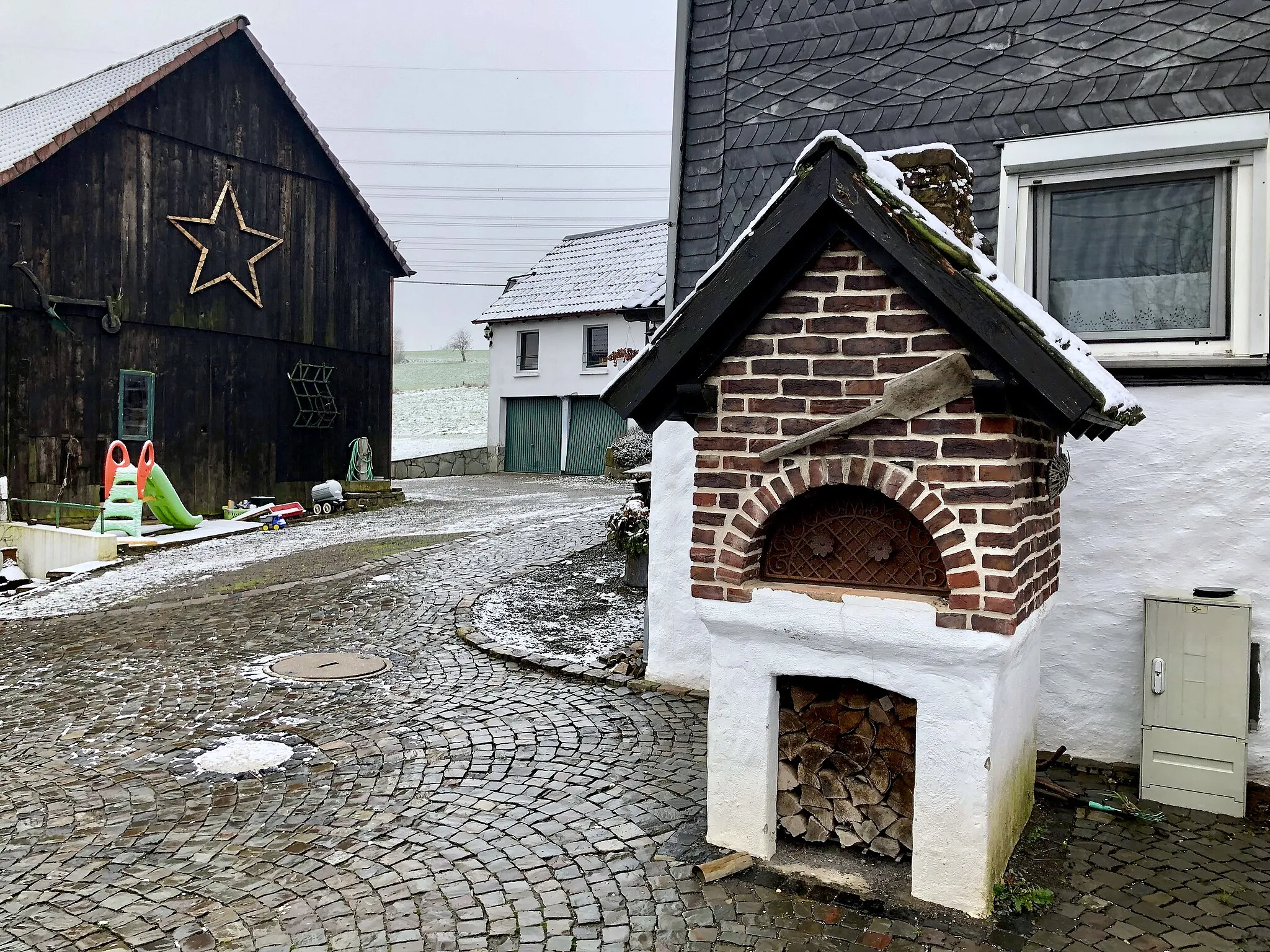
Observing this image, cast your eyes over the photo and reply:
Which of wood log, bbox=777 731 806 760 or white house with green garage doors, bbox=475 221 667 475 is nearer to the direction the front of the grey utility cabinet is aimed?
the wood log

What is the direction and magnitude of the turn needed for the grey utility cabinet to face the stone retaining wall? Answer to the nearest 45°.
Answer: approximately 135° to its right

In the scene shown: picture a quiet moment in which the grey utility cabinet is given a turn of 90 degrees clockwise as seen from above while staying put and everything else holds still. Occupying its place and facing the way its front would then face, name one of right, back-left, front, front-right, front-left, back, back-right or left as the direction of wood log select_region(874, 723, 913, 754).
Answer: front-left

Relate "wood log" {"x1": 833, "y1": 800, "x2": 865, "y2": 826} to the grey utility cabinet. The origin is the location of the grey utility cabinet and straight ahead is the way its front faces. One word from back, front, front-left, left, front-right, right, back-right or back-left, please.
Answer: front-right

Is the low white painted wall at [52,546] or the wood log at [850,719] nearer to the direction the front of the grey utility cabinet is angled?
the wood log

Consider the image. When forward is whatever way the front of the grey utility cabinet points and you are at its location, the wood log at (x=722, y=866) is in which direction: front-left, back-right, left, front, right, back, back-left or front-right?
front-right

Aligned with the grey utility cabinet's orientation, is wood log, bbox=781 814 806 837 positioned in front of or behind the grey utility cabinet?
in front

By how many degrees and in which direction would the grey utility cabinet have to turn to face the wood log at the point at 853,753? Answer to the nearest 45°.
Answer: approximately 45° to its right

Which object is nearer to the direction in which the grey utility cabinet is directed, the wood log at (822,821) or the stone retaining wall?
the wood log

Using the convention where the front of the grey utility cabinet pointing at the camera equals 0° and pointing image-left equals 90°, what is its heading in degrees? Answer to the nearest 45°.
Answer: approximately 0°
